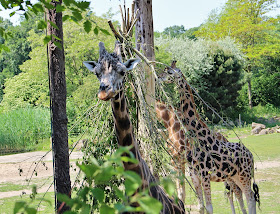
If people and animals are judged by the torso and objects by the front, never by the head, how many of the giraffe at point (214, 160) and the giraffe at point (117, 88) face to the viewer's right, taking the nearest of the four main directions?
0

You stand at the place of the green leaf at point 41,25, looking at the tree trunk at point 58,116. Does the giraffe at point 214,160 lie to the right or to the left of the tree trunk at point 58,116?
right

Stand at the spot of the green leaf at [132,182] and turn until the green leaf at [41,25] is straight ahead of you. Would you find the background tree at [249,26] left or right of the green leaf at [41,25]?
right

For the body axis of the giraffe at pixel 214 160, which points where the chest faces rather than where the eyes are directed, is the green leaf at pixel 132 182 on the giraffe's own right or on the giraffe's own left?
on the giraffe's own left

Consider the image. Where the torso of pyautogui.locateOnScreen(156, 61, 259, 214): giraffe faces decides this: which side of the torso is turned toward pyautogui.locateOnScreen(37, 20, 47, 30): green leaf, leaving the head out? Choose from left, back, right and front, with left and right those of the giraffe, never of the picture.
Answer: left

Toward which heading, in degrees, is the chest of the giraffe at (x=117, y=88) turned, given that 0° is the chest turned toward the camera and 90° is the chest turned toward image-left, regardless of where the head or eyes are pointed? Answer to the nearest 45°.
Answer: approximately 45°

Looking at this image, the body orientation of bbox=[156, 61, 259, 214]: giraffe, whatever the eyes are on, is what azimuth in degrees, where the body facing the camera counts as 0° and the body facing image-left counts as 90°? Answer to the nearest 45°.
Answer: approximately 90°

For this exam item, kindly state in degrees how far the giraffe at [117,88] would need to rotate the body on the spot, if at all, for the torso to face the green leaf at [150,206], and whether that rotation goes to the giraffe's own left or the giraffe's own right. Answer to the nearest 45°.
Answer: approximately 45° to the giraffe's own left

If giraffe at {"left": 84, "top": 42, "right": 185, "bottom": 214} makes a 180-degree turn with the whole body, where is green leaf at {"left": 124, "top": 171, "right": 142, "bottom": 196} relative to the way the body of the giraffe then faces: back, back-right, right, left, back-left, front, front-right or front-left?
back-right

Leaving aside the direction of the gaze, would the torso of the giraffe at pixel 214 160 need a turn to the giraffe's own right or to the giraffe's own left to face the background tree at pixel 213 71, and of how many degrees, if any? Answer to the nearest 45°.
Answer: approximately 90° to the giraffe's own right

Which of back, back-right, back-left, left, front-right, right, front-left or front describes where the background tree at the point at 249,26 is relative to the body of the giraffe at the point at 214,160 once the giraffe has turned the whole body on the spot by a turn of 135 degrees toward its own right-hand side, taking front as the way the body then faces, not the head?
front-left

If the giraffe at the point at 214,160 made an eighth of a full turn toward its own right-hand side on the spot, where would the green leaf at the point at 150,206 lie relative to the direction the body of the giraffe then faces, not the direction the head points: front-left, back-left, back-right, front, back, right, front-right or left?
back-left

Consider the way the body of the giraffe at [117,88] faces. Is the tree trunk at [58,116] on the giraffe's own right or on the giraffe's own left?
on the giraffe's own right
